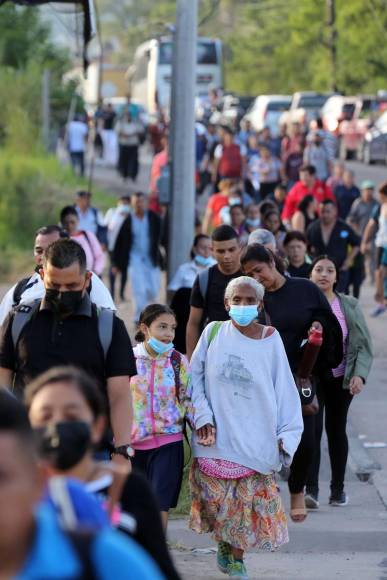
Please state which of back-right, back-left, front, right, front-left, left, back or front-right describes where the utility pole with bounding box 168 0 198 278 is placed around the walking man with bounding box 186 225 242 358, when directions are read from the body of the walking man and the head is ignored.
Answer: back

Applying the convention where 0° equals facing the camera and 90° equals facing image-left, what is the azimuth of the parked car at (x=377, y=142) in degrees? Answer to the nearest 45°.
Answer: approximately 45°

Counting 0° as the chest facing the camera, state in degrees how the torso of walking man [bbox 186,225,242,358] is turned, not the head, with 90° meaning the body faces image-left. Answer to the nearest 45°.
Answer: approximately 0°

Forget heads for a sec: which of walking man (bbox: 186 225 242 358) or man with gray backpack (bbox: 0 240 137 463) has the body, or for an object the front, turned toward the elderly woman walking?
the walking man

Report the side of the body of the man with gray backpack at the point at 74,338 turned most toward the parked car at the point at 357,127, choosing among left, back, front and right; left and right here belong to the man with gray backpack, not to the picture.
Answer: back

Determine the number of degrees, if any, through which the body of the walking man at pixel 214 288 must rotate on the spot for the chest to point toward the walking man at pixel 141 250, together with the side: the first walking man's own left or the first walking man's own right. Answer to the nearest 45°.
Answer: approximately 180°

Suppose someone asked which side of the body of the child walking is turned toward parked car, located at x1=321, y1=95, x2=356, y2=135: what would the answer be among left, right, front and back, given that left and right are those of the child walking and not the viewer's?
back
